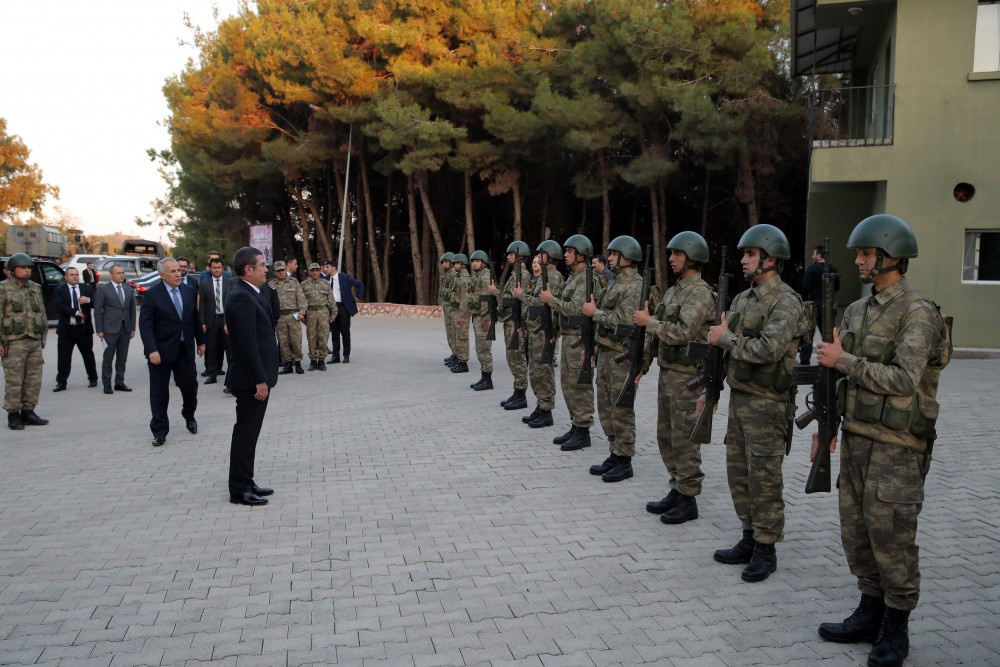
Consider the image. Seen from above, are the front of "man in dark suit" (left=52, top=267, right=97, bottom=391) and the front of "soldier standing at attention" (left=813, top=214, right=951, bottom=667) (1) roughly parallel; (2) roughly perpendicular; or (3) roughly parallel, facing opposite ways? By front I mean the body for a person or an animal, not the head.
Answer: roughly perpendicular

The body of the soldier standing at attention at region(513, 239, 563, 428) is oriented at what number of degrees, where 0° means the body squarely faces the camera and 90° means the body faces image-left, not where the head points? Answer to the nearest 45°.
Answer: approximately 90°

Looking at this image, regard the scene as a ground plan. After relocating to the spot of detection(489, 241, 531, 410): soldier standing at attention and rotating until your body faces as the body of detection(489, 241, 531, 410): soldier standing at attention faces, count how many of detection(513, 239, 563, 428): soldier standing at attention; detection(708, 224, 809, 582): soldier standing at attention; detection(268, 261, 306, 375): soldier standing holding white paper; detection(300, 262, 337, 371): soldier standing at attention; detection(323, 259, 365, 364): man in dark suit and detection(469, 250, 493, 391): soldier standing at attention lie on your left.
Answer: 2

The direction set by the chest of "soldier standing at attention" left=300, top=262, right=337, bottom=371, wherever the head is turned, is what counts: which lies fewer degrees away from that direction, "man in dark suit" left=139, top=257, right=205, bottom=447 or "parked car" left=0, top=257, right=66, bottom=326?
the man in dark suit

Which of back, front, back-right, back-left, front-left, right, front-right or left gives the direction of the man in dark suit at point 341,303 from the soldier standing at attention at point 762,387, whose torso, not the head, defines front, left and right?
right

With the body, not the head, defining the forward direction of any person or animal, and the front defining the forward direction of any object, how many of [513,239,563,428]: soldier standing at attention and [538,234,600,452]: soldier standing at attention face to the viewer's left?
2

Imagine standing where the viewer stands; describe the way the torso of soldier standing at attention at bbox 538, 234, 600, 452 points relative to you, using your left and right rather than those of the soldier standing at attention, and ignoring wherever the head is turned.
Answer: facing to the left of the viewer

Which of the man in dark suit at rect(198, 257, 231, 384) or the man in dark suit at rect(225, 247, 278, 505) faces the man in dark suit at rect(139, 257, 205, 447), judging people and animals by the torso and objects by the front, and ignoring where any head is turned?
the man in dark suit at rect(198, 257, 231, 384)

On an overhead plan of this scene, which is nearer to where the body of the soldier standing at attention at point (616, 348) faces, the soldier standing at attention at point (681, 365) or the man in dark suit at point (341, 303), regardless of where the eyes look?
the man in dark suit

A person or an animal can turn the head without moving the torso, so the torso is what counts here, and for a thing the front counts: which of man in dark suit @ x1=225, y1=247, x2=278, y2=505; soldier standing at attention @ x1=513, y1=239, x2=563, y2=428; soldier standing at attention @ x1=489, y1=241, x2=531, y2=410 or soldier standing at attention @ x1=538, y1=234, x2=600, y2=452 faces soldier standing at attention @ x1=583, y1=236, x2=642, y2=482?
the man in dark suit

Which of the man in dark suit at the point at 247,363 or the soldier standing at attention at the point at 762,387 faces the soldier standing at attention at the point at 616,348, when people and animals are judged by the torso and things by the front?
the man in dark suit

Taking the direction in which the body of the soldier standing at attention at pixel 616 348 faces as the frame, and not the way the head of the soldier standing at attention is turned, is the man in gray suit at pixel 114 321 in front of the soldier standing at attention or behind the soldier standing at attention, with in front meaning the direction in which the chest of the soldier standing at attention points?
in front

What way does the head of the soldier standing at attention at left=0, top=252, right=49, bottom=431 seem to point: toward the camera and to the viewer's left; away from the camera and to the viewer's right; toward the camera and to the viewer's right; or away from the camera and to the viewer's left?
toward the camera and to the viewer's right

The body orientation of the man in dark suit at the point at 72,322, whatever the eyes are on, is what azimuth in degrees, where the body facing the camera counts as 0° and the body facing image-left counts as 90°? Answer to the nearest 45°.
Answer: approximately 0°

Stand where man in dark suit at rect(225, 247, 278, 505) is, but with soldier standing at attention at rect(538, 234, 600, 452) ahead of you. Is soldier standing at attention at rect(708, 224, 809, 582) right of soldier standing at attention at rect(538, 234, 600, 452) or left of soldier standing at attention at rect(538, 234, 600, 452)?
right

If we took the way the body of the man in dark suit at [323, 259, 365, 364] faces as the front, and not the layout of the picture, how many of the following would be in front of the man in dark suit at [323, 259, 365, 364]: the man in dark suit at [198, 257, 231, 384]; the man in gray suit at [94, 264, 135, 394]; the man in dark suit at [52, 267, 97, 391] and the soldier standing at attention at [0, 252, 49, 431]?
4

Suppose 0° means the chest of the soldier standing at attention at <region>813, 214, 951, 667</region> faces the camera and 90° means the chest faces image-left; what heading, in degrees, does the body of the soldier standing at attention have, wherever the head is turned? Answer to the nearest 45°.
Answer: approximately 45°
